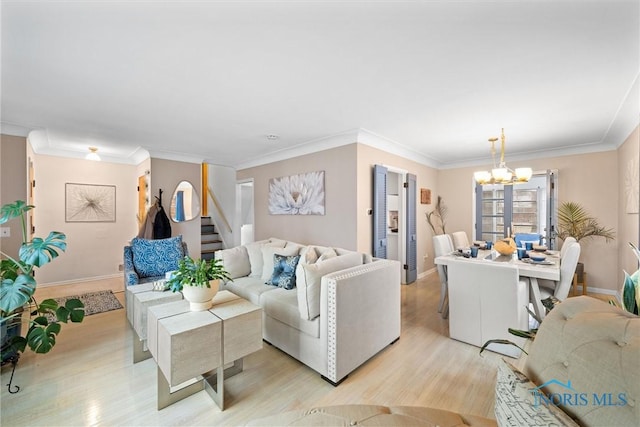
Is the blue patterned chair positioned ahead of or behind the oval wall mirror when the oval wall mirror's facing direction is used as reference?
ahead

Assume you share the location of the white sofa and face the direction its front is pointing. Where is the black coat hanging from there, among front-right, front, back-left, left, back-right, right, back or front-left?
right

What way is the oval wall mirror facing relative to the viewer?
toward the camera

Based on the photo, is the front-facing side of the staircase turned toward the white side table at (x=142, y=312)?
yes

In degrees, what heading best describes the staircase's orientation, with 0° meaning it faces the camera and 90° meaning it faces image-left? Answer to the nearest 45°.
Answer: approximately 0°

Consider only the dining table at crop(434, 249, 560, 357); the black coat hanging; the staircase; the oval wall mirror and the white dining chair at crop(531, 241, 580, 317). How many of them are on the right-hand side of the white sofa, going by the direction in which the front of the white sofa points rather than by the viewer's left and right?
3

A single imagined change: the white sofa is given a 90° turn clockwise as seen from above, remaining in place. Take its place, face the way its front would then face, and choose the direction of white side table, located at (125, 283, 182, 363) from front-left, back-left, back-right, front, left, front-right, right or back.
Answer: front-left

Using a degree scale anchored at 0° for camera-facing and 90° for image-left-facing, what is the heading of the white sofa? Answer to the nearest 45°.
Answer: approximately 45°

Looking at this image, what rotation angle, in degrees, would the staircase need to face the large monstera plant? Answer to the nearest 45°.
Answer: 0° — it already faces it

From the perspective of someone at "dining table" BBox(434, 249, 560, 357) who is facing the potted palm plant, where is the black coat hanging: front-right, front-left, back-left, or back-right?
back-left

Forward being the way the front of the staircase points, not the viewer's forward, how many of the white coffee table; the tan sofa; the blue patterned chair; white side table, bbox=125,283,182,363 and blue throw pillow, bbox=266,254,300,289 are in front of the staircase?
5

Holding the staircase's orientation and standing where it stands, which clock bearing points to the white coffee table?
The white coffee table is roughly at 12 o'clock from the staircase.

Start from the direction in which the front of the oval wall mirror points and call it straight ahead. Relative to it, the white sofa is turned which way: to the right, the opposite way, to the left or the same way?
to the right

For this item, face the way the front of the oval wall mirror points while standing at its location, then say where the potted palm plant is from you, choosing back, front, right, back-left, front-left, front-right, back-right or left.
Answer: front-left

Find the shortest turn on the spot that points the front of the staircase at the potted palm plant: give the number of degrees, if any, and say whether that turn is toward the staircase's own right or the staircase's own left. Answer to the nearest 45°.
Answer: approximately 45° to the staircase's own left

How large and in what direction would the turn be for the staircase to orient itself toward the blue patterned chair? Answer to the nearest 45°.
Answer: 0° — it already faces it

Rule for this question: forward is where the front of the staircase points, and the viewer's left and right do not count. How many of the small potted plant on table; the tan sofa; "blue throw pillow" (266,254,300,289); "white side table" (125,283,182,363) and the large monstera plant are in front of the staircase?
5

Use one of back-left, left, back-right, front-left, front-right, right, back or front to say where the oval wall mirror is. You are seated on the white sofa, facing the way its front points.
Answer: right
